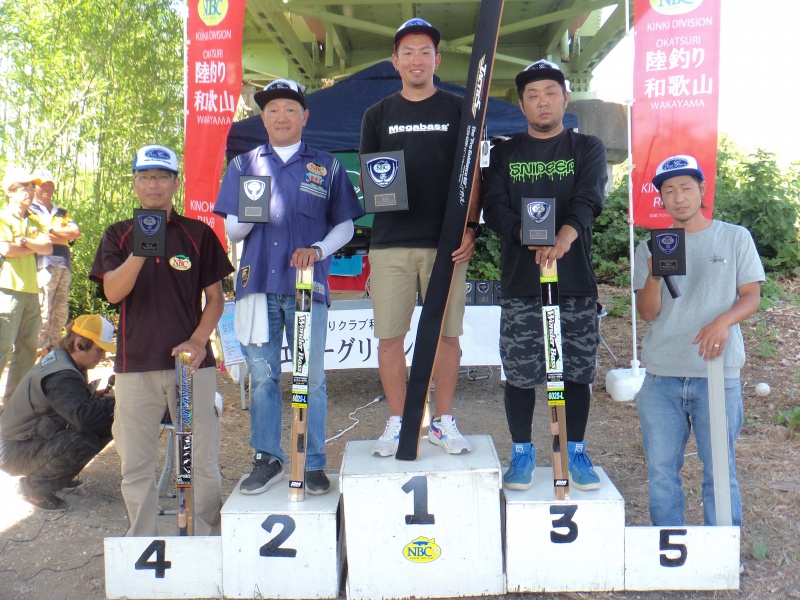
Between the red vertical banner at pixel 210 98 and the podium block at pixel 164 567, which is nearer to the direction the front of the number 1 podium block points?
the podium block

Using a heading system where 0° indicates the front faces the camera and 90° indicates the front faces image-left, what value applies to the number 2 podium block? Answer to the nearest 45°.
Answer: approximately 0°

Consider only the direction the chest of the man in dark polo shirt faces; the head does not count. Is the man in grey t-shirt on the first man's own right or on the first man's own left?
on the first man's own left

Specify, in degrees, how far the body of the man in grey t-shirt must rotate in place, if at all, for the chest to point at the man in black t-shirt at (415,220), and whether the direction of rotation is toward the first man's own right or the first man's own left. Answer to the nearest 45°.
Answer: approximately 90° to the first man's own right

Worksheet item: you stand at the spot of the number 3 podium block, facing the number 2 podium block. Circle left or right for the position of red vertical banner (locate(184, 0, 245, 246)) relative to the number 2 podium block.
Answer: right

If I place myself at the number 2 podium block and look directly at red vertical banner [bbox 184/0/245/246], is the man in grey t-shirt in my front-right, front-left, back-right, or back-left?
back-right
